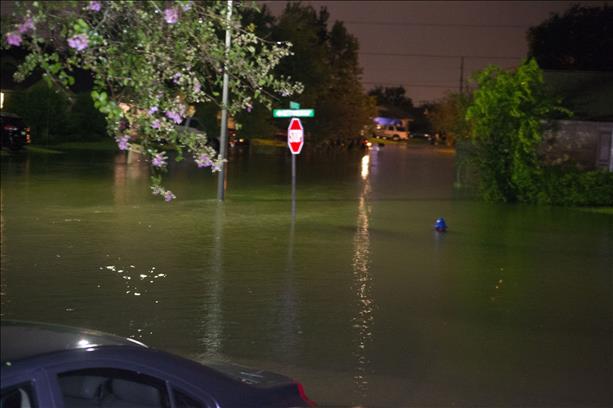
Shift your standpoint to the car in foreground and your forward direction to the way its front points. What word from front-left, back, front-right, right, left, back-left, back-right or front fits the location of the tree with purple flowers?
right

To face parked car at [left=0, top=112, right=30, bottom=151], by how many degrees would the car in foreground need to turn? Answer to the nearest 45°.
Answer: approximately 90° to its right

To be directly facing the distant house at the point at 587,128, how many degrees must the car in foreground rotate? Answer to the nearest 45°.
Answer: approximately 135° to its right

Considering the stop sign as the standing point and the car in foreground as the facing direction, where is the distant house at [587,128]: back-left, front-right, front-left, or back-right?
back-left

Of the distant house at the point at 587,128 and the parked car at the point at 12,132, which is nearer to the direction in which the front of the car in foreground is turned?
the parked car

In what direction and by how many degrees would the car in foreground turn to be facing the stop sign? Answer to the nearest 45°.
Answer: approximately 90° to its right

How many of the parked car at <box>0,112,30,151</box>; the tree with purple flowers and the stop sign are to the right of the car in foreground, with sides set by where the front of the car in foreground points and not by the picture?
3

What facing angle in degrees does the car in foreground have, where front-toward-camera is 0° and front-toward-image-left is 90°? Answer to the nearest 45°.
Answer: approximately 90°
